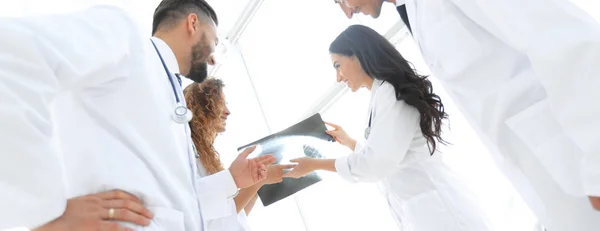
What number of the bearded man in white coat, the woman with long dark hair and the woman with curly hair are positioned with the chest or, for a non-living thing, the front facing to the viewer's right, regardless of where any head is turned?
2

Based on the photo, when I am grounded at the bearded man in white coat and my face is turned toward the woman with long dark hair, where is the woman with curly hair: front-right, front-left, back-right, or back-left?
front-left

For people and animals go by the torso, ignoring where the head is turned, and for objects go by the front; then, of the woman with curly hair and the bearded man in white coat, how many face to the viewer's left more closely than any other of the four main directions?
0

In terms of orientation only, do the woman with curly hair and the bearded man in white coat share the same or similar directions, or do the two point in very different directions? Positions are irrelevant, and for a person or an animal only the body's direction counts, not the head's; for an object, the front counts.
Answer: same or similar directions

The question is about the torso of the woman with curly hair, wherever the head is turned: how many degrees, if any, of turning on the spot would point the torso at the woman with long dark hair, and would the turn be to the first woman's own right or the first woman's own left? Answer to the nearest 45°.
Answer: approximately 45° to the first woman's own right

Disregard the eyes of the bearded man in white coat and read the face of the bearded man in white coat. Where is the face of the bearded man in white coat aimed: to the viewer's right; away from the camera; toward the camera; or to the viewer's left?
to the viewer's right

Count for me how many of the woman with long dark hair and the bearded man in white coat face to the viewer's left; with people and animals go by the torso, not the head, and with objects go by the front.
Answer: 1

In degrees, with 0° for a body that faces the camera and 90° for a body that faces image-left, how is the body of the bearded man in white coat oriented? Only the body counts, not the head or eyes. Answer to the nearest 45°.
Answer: approximately 270°

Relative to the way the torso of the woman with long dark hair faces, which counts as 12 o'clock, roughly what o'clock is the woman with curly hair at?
The woman with curly hair is roughly at 12 o'clock from the woman with long dark hair.

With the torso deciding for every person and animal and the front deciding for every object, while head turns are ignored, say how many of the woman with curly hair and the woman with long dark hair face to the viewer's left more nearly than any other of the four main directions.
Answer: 1

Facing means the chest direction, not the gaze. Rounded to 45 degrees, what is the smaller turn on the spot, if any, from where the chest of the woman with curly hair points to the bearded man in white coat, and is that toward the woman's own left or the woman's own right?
approximately 90° to the woman's own right

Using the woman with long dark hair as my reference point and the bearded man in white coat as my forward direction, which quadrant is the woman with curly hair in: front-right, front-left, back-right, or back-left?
front-right

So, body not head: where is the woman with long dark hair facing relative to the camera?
to the viewer's left

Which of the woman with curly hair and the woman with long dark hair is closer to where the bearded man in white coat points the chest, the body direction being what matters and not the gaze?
the woman with long dark hair

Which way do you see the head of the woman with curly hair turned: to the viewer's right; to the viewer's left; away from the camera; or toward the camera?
to the viewer's right

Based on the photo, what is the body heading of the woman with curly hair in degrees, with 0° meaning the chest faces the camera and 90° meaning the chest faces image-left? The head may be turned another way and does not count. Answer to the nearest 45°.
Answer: approximately 270°
